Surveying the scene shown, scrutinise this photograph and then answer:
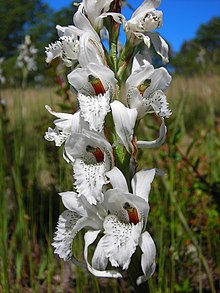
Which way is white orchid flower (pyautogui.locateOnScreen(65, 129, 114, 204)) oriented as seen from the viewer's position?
toward the camera

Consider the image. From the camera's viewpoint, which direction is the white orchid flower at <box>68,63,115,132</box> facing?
toward the camera

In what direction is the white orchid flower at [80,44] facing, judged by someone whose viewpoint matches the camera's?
facing to the left of the viewer

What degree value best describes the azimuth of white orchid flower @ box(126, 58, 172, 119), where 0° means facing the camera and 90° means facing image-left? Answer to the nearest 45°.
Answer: approximately 315°
